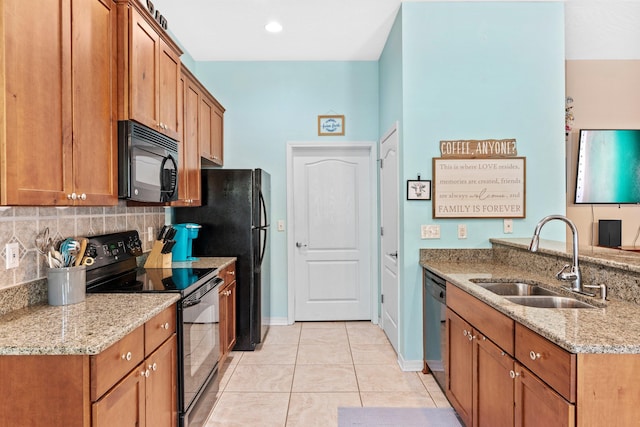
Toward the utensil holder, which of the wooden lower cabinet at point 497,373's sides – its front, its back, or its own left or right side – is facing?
front

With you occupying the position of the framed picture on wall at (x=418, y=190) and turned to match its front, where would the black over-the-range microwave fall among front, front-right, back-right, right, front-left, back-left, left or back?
front-right

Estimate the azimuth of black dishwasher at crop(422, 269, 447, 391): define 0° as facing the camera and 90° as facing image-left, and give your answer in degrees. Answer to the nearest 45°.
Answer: approximately 90°

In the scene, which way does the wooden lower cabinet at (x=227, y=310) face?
to the viewer's right

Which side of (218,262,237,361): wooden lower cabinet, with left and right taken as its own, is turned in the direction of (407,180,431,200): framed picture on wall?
front

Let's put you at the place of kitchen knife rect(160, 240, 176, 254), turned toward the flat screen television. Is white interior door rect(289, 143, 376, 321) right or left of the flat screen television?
left

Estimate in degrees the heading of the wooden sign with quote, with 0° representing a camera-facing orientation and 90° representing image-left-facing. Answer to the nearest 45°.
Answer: approximately 0°

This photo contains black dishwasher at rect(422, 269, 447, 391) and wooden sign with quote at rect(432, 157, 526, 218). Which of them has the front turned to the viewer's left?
the black dishwasher

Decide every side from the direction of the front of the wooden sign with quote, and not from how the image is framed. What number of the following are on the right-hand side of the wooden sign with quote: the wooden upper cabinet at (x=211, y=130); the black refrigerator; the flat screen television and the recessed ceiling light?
3

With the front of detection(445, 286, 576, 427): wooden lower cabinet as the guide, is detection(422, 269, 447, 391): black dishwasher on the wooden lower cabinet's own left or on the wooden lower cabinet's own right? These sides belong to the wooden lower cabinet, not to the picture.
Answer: on the wooden lower cabinet's own right

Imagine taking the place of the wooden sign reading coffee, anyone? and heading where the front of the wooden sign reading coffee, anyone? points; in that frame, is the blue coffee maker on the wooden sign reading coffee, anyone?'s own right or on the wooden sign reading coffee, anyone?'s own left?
on the wooden sign reading coffee, anyone?'s own right
